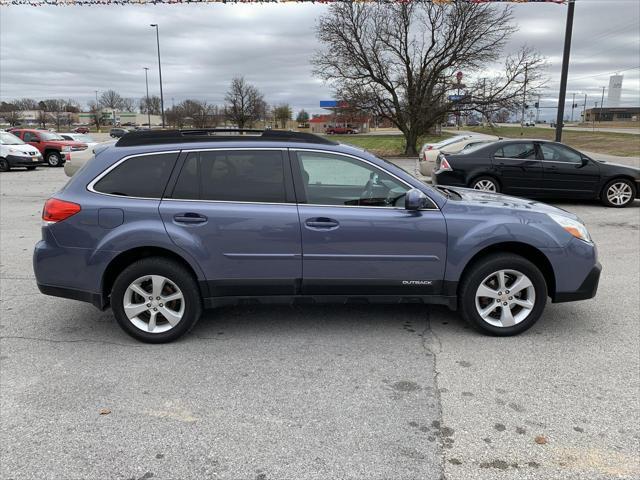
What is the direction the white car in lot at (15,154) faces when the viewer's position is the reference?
facing the viewer and to the right of the viewer

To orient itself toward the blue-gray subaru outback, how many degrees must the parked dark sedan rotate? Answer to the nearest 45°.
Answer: approximately 90° to its right

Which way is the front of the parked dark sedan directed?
to the viewer's right

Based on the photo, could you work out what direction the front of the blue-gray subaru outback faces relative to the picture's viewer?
facing to the right of the viewer

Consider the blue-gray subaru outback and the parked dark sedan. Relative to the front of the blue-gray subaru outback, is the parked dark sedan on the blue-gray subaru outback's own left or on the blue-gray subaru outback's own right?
on the blue-gray subaru outback's own left

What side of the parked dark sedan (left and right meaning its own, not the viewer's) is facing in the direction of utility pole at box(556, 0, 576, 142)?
left

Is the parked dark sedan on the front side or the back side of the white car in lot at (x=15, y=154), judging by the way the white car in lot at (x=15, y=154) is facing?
on the front side

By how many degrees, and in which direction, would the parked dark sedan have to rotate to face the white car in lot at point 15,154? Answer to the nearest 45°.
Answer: approximately 180°
